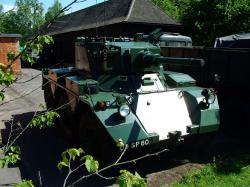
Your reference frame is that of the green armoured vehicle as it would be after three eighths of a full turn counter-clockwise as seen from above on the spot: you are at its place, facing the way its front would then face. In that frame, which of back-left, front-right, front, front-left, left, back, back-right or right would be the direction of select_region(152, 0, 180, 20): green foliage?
front

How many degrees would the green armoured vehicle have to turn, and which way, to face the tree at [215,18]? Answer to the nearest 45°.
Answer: approximately 135° to its left

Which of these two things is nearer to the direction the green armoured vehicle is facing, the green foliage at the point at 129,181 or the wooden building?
the green foliage

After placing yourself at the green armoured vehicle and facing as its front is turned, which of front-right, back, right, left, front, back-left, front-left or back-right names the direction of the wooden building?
back-left

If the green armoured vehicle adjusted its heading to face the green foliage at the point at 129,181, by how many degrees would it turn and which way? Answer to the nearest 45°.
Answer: approximately 45° to its right

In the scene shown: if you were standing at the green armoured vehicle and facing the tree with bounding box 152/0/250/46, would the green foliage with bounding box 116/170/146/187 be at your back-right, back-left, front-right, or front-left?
back-right

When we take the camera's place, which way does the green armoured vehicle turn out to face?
facing the viewer and to the right of the viewer
